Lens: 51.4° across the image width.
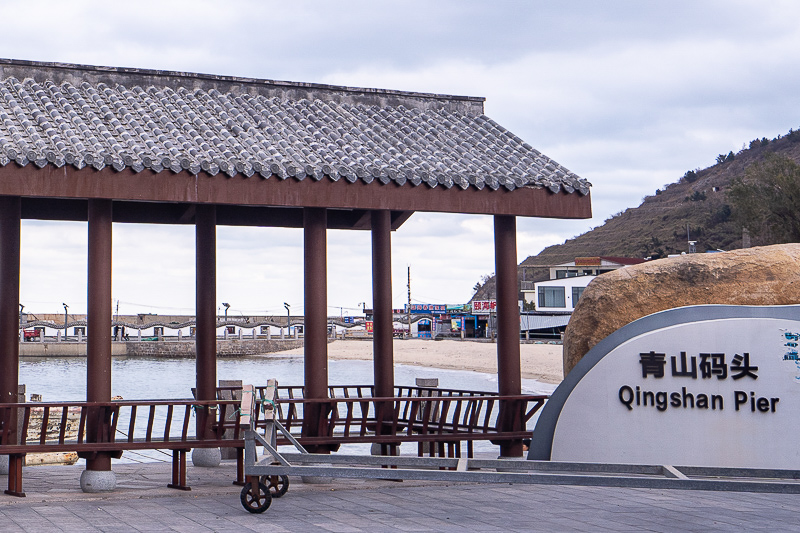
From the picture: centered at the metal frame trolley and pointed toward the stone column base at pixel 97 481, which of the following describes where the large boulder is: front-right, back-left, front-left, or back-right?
back-right

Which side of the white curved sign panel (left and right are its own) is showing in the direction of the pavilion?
right

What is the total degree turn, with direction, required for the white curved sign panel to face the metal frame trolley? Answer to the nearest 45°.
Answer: approximately 45° to its right

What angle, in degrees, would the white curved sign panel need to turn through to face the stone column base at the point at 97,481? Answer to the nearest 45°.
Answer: approximately 90° to its right

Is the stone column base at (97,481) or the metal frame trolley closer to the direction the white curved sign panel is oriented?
the metal frame trolley

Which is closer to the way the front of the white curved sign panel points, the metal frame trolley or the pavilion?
the metal frame trolley

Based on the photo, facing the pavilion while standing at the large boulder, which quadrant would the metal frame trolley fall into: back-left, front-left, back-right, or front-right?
front-left

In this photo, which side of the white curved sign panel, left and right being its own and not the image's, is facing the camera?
front
